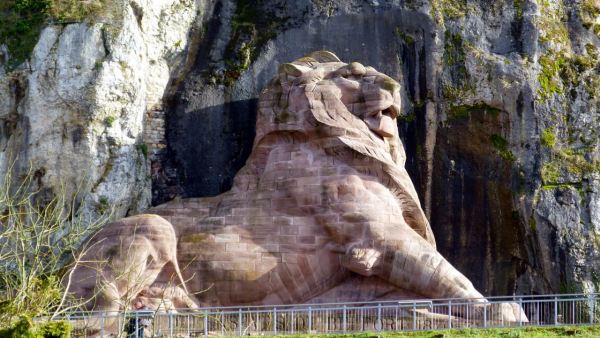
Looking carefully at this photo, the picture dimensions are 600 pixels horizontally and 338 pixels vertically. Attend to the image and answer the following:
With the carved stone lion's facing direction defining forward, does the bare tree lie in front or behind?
behind

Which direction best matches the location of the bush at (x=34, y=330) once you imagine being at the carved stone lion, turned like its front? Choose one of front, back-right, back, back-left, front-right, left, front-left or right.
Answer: back-right

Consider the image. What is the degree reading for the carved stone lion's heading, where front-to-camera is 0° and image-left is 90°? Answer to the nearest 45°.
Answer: approximately 270°

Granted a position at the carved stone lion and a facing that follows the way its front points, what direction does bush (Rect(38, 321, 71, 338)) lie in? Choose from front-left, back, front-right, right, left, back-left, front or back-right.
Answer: back-right
